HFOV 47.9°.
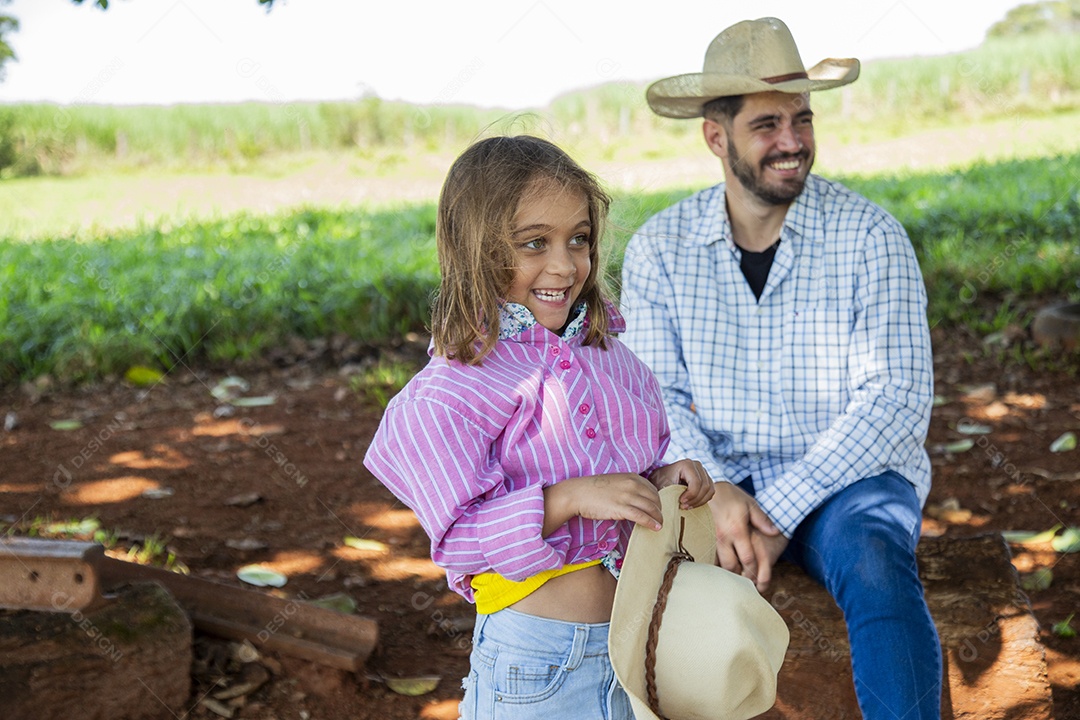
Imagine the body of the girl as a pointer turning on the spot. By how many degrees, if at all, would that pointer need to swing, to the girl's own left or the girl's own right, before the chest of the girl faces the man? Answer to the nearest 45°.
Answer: approximately 90° to the girl's own left

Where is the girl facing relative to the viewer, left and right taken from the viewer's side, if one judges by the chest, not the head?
facing the viewer and to the right of the viewer

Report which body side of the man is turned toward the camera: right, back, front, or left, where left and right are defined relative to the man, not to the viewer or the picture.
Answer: front

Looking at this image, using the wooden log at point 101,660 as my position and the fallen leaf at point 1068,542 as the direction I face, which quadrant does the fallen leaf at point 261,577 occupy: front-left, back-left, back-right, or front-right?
front-left

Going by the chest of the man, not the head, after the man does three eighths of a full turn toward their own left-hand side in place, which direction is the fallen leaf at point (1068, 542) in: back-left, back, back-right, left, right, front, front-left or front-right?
front

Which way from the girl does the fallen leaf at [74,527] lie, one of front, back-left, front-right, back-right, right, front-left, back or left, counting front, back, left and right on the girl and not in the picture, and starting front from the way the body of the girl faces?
back

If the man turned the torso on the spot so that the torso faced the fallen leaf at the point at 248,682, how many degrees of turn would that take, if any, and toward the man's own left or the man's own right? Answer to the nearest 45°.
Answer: approximately 45° to the man's own right

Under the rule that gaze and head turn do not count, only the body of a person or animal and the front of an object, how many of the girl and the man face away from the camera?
0

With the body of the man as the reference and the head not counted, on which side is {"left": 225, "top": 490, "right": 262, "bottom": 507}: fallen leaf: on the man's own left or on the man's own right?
on the man's own right

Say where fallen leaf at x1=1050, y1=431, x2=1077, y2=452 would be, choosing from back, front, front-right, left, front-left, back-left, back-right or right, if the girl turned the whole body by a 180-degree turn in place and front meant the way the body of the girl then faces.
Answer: right

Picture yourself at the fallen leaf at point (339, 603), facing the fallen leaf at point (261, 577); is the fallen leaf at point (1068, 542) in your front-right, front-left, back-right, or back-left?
back-right

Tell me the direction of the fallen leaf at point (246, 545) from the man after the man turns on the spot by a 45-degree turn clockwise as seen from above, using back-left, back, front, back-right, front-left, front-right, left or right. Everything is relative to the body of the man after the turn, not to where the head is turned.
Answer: front-right
